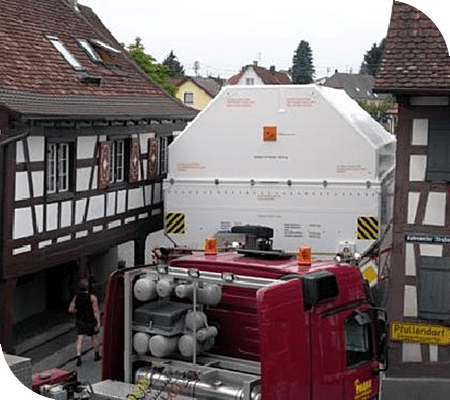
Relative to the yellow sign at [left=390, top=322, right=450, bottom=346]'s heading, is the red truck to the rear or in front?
in front

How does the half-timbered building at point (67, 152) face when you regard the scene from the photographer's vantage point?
facing the viewer and to the right of the viewer

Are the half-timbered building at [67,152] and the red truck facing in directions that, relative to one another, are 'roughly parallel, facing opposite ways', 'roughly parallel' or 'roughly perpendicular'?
roughly perpendicular

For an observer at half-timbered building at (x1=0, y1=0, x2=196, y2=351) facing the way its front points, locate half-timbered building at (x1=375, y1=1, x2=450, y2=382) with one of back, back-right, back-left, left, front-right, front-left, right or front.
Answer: front

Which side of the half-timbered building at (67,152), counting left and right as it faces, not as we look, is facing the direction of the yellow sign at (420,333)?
front

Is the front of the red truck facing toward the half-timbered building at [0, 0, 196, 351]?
no

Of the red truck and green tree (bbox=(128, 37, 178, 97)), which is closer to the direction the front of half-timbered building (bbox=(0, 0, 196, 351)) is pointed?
the red truck

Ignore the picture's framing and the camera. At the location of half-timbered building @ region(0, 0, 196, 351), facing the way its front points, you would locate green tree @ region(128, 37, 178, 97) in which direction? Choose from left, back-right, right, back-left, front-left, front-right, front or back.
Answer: back-left

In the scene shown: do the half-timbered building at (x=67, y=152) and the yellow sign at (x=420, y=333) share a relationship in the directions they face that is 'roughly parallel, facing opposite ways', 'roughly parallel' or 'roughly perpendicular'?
roughly perpendicular

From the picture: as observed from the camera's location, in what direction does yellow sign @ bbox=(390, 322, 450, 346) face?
facing the viewer

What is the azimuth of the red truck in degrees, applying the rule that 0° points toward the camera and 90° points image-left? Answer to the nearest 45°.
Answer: approximately 225°

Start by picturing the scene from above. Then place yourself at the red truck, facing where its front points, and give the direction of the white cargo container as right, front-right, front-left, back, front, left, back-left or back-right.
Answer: front-left

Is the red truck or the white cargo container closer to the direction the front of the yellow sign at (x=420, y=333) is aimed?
the red truck

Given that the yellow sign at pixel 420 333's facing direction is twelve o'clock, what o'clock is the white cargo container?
The white cargo container is roughly at 4 o'clock from the yellow sign.
